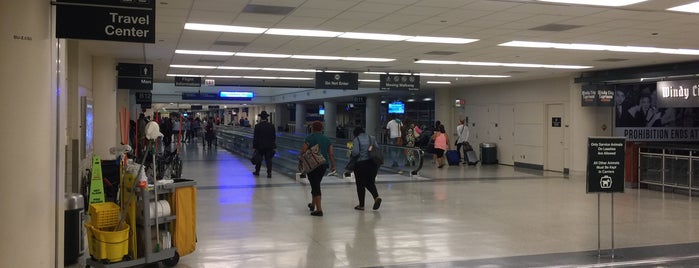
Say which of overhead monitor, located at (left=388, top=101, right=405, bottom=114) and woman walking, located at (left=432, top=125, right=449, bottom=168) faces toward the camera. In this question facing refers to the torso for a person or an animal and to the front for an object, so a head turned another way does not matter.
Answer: the overhead monitor

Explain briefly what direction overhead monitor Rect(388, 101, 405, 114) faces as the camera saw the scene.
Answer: facing the viewer

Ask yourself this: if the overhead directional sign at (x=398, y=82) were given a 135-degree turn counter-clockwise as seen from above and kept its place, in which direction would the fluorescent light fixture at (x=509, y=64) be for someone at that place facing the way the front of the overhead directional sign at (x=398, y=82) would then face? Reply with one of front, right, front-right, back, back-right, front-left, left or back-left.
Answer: right

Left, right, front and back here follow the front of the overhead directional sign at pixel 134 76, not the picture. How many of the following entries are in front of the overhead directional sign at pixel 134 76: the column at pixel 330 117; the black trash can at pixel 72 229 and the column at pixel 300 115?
1

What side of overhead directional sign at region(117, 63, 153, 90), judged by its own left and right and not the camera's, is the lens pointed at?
front

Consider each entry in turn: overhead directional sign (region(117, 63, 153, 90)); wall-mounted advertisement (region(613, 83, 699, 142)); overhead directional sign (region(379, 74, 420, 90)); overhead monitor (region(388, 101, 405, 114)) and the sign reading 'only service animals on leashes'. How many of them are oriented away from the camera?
0

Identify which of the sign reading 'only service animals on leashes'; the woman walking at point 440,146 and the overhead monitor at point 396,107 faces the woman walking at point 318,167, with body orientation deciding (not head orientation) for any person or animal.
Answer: the overhead monitor

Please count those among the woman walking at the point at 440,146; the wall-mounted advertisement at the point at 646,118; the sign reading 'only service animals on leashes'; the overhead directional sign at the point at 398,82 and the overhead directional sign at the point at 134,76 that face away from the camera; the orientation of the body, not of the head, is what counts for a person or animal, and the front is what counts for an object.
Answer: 1

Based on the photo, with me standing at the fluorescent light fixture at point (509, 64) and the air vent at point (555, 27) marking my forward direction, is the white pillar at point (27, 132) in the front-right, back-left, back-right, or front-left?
front-right

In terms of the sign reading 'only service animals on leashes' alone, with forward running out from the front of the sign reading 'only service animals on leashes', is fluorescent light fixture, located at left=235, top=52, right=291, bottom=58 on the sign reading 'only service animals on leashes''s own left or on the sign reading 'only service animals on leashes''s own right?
on the sign reading 'only service animals on leashes''s own right

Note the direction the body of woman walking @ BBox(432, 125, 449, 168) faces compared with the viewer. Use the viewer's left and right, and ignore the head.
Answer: facing away from the viewer
